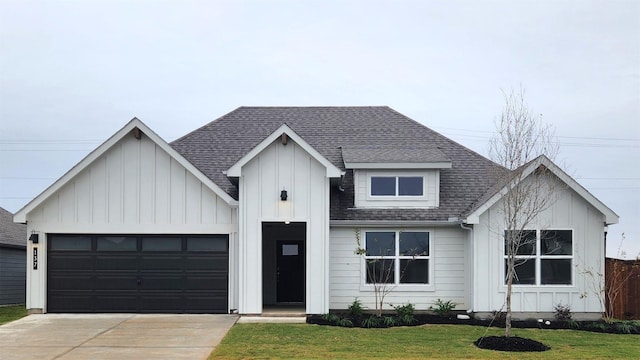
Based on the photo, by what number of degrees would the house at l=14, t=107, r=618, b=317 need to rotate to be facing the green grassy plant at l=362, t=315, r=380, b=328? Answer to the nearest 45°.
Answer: approximately 45° to its left

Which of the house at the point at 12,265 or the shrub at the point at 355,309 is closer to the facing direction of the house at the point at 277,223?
the shrub

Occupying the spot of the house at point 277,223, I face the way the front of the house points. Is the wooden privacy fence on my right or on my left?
on my left

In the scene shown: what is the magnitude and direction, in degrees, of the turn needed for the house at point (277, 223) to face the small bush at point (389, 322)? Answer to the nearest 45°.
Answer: approximately 45° to its left

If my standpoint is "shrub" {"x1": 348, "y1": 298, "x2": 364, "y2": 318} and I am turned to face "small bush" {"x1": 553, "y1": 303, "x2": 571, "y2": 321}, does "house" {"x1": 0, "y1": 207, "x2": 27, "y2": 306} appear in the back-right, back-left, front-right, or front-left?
back-left

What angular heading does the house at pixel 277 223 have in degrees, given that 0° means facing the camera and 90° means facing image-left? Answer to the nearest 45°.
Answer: approximately 0°
